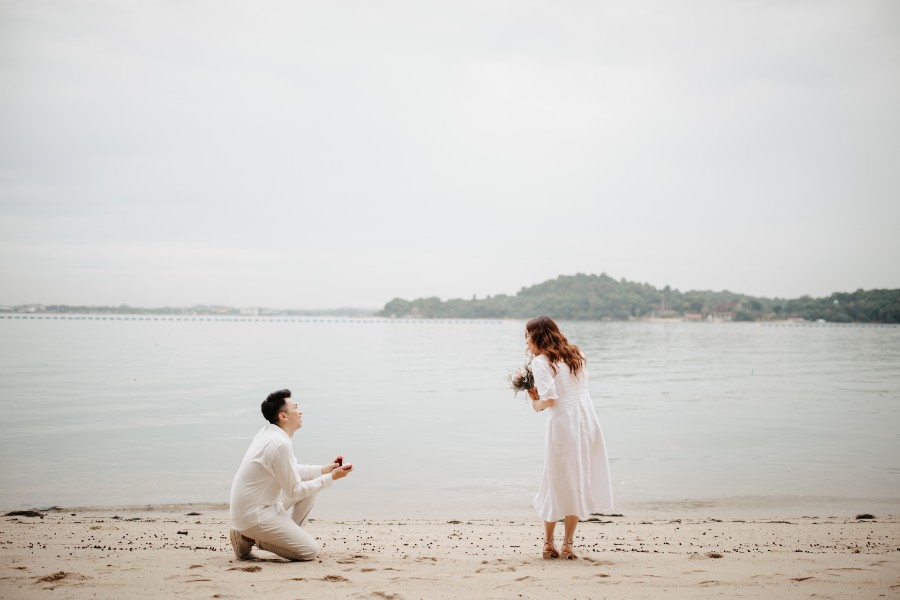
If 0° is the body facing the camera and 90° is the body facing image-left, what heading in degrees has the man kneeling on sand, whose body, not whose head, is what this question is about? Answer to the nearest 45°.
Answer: approximately 270°

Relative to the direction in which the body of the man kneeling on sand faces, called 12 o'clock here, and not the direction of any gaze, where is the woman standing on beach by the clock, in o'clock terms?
The woman standing on beach is roughly at 12 o'clock from the man kneeling on sand.

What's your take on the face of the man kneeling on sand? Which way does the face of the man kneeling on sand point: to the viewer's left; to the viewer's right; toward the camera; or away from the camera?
to the viewer's right
